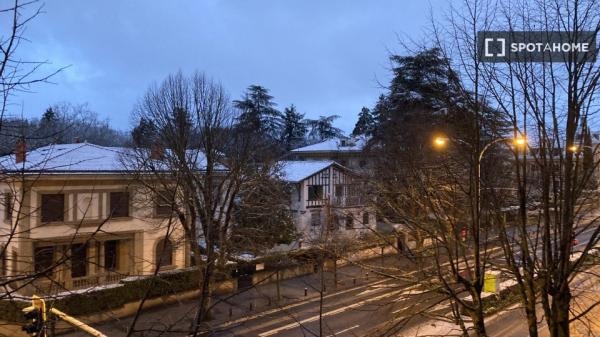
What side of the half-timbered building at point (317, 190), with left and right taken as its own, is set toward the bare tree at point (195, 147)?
right

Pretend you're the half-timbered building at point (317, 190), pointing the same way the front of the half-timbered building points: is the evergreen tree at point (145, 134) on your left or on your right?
on your right

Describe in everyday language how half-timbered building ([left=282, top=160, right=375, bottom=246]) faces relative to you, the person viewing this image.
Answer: facing the viewer and to the right of the viewer
